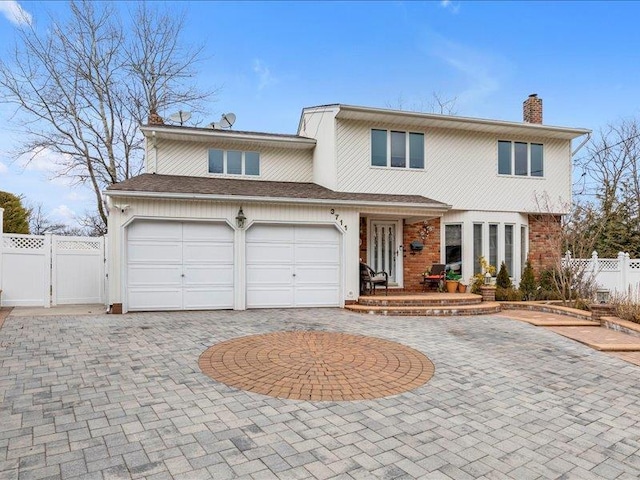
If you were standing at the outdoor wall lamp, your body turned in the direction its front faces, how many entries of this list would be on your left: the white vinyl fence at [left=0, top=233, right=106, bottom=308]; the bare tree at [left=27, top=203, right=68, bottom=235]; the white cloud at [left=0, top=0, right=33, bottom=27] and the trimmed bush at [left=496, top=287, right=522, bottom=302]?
1

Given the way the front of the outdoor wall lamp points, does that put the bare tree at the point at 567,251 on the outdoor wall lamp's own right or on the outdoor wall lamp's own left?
on the outdoor wall lamp's own left

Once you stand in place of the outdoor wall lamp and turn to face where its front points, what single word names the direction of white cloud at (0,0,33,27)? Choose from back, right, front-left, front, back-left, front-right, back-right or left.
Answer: back-right

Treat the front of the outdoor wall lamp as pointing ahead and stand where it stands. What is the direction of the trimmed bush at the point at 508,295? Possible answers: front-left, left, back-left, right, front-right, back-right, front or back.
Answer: left

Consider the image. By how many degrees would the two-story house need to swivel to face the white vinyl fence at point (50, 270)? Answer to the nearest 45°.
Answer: approximately 90° to its right

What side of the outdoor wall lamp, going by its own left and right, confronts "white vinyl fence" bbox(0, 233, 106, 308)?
right

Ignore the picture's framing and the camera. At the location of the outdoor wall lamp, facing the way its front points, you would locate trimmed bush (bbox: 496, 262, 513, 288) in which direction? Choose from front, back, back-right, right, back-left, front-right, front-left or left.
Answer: left

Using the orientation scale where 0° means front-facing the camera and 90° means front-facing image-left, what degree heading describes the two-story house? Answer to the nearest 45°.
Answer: approximately 0°

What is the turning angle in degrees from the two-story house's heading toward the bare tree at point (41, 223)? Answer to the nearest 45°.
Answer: approximately 135° to its right

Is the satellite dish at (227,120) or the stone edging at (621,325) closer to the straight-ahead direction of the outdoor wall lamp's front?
the stone edging

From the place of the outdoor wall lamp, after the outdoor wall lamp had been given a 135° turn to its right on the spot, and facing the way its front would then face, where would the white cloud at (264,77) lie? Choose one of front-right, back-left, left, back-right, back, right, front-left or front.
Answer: front-right

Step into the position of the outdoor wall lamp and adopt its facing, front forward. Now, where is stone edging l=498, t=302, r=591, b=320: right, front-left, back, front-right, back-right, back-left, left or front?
left

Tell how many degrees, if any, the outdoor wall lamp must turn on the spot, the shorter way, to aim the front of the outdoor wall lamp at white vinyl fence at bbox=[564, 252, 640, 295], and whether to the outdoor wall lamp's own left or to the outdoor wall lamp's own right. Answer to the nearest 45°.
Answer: approximately 90° to the outdoor wall lamp's own left
